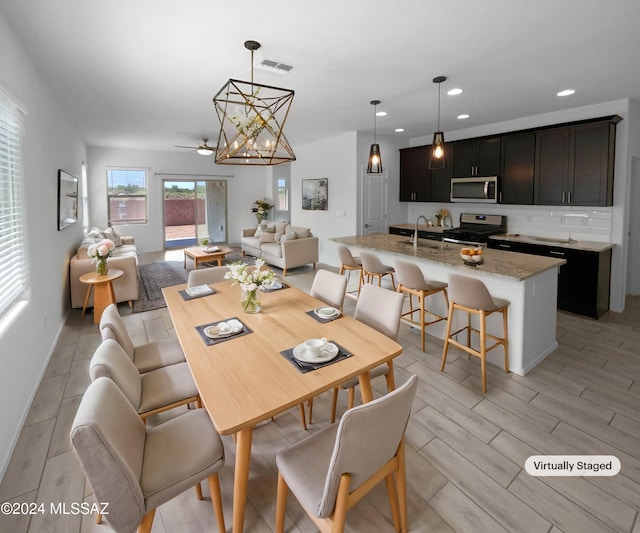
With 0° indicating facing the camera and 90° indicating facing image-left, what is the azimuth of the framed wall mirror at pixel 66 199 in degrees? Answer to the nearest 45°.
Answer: approximately 270°

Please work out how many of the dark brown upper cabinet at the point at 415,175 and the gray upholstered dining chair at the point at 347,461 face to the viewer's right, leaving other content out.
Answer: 0

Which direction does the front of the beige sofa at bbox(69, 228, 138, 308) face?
to the viewer's right

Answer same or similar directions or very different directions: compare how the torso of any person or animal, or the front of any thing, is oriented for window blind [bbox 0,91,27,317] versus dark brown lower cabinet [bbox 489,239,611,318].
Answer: very different directions

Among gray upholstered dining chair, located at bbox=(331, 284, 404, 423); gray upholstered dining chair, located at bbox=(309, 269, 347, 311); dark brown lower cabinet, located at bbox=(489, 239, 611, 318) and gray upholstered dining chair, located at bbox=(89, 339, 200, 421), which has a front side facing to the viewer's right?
gray upholstered dining chair, located at bbox=(89, 339, 200, 421)

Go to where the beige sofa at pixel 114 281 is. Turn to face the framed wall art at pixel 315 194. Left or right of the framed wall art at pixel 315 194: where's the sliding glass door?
left

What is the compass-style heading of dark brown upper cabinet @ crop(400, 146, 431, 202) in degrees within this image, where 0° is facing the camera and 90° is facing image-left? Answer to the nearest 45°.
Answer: approximately 45°

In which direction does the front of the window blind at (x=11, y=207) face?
to the viewer's right

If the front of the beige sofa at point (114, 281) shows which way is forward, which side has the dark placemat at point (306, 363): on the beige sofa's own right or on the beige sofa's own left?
on the beige sofa's own right

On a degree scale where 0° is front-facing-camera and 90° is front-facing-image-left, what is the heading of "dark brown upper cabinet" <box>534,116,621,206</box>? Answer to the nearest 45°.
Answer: approximately 45°

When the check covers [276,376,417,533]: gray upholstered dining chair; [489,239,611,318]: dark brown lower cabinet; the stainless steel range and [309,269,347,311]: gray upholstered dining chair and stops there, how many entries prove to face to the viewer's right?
0

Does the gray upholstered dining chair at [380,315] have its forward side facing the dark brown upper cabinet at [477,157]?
no

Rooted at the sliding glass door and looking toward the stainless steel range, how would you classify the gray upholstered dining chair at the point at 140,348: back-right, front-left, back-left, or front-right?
front-right
